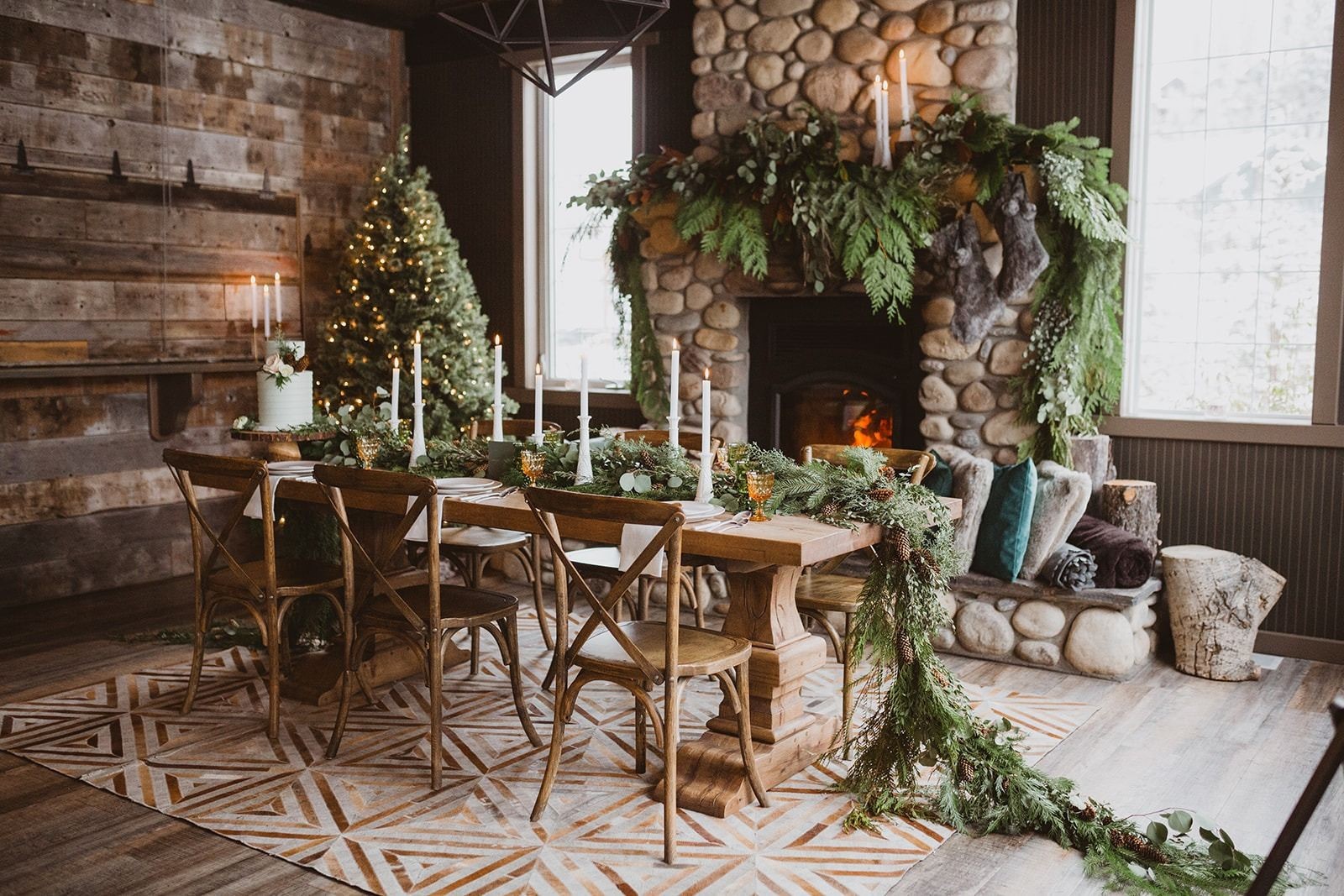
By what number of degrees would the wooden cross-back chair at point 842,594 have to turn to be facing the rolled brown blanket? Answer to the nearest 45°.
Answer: approximately 180°

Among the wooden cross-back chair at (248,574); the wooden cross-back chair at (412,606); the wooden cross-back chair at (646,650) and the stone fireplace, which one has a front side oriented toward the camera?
the stone fireplace

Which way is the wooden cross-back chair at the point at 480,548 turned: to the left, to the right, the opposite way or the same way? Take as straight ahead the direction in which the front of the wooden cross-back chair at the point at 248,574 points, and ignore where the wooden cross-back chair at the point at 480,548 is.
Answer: the opposite way

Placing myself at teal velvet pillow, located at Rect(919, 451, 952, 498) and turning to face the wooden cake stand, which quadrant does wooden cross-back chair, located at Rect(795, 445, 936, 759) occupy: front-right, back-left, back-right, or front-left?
front-left

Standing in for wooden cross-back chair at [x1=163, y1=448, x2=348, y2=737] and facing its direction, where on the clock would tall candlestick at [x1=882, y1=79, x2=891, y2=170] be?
The tall candlestick is roughly at 1 o'clock from the wooden cross-back chair.

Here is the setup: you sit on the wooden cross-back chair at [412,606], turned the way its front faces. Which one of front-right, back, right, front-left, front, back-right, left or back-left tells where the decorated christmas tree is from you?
front-left

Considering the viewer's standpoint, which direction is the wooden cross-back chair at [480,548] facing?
facing the viewer and to the left of the viewer

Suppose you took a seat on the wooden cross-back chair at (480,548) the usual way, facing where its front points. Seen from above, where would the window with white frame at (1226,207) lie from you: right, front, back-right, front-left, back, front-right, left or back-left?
back-left

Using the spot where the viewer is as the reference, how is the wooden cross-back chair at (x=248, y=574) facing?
facing away from the viewer and to the right of the viewer

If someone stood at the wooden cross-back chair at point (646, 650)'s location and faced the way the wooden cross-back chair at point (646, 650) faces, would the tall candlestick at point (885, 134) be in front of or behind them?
in front

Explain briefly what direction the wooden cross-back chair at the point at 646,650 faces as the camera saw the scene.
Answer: facing away from the viewer and to the right of the viewer

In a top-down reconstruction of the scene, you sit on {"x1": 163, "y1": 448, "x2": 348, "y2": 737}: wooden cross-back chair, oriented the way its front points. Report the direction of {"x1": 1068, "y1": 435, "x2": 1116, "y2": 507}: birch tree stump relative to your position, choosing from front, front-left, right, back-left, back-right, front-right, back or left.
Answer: front-right

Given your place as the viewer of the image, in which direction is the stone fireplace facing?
facing the viewer

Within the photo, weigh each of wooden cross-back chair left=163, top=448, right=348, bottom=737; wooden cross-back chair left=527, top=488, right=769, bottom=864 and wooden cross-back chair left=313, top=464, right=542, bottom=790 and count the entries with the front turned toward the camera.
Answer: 0

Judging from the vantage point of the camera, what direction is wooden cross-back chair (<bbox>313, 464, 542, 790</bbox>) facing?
facing away from the viewer and to the right of the viewer

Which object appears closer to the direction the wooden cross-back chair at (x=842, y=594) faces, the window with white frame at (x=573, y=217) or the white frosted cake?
the white frosted cake

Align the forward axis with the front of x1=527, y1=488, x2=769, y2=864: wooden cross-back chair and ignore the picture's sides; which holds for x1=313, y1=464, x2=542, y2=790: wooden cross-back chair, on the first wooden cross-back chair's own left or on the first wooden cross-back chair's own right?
on the first wooden cross-back chair's own left

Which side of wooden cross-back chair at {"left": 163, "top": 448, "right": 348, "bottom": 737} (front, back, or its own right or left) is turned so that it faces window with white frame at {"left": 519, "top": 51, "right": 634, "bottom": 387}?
front

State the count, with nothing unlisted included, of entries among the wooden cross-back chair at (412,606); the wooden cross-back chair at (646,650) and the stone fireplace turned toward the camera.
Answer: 1

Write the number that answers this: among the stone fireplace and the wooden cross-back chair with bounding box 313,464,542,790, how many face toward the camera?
1
